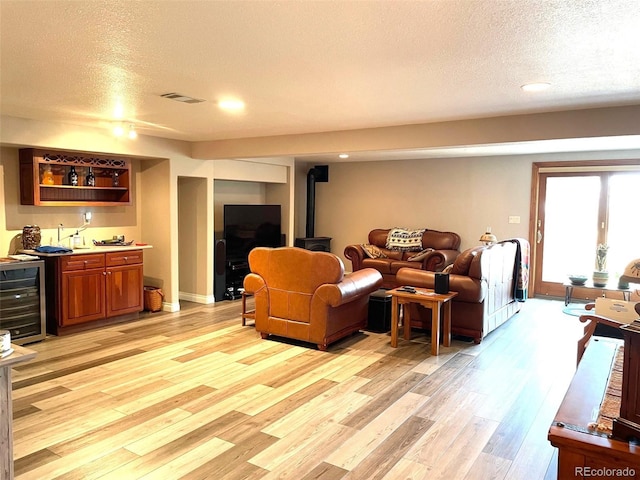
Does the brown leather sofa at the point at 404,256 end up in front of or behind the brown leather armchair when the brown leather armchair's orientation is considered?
in front

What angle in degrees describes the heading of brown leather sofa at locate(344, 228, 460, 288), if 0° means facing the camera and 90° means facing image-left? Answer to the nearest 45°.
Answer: approximately 45°

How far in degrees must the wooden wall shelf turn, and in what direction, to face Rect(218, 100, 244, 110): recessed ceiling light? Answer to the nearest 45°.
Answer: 0° — it already faces it

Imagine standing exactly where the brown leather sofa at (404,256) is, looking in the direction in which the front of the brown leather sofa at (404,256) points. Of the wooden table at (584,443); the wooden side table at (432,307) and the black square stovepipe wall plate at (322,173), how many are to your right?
1

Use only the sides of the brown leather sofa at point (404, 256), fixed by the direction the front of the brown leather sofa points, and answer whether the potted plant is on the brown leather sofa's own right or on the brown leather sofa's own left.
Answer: on the brown leather sofa's own left

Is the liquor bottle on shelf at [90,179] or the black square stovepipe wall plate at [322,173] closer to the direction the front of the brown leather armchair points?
the black square stovepipe wall plate

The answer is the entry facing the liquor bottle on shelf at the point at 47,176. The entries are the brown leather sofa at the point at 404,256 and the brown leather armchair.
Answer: the brown leather sofa

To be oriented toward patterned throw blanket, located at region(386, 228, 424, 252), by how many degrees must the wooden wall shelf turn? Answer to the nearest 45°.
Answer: approximately 45° to its left

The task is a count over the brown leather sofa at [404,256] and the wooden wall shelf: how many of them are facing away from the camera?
0

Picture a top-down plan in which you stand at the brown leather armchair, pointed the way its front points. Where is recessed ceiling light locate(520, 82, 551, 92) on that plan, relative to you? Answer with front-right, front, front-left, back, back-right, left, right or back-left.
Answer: right

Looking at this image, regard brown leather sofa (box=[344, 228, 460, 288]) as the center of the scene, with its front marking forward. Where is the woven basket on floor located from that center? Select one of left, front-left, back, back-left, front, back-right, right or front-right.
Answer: front

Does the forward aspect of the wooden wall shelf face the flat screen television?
no

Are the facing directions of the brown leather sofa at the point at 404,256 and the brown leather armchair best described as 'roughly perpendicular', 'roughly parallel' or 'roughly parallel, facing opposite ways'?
roughly parallel, facing opposite ways

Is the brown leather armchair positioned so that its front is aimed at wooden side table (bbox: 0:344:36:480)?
no

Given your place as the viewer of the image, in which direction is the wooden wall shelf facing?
facing the viewer and to the right of the viewer

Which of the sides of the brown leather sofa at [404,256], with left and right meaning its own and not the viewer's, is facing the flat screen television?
front

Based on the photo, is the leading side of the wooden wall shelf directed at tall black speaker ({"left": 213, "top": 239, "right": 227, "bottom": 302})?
no
